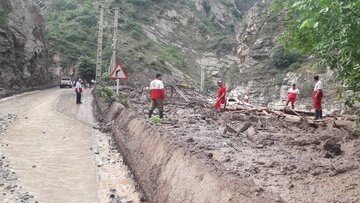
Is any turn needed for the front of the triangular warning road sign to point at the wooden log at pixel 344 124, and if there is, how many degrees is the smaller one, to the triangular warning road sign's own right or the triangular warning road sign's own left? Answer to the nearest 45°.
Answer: approximately 45° to the triangular warning road sign's own left

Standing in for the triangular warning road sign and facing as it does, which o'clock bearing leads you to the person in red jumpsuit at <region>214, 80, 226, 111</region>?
The person in red jumpsuit is roughly at 10 o'clock from the triangular warning road sign.

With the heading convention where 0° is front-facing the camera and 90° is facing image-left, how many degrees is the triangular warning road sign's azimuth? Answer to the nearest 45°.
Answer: approximately 0°
